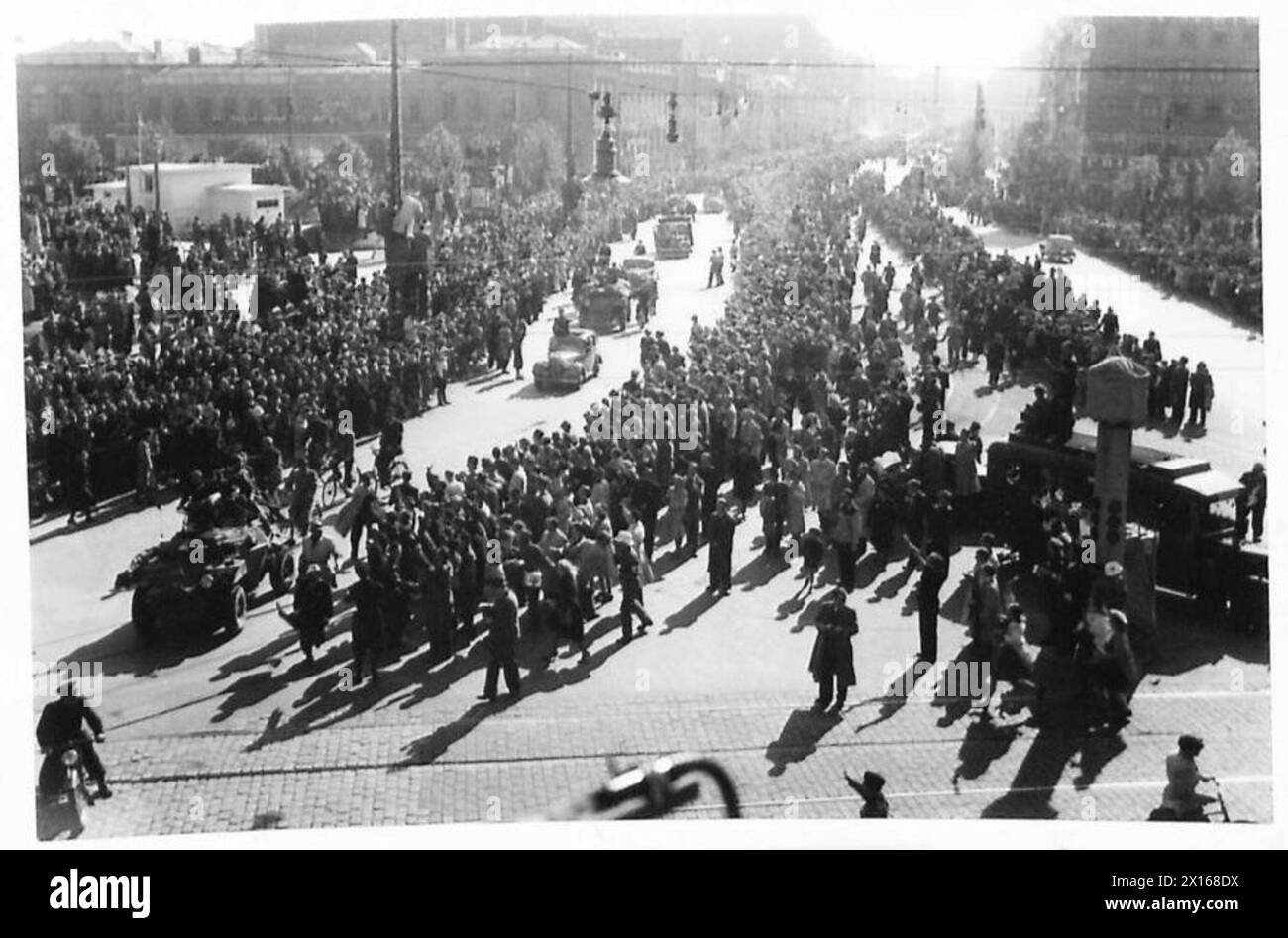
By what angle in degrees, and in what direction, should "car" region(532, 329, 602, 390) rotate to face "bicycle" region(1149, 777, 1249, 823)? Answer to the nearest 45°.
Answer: approximately 45° to its left

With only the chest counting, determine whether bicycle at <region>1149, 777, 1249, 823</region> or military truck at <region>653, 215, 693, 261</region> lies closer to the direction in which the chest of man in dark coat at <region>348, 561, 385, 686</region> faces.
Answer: the military truck

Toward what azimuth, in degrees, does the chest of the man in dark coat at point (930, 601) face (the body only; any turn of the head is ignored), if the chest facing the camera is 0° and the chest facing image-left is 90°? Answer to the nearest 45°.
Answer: approximately 135°

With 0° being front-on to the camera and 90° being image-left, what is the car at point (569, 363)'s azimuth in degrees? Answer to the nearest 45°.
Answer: approximately 45°

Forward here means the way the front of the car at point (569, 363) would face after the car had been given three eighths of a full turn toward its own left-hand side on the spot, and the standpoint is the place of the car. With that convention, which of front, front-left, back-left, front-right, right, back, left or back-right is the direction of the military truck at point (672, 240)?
left

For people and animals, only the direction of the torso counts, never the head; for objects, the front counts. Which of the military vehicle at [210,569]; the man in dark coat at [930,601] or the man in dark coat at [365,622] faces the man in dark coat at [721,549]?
the man in dark coat at [930,601]

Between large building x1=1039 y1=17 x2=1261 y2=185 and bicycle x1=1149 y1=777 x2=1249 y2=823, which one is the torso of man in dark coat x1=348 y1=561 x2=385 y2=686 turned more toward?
the large building
